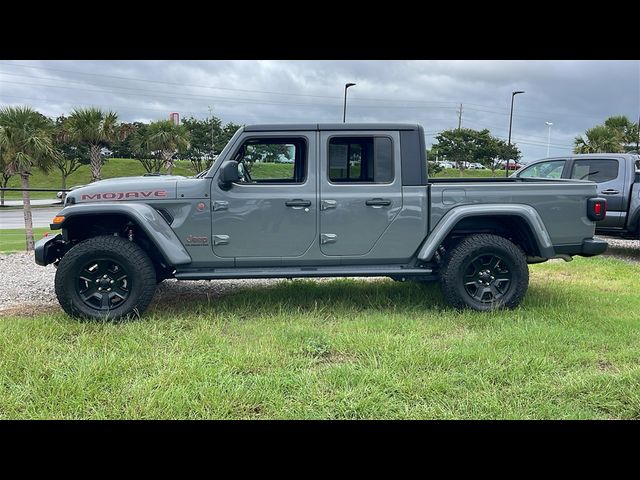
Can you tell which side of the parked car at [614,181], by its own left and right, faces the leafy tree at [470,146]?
right

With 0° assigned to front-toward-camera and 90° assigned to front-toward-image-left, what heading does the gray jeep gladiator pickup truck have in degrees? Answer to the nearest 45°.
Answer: approximately 90°

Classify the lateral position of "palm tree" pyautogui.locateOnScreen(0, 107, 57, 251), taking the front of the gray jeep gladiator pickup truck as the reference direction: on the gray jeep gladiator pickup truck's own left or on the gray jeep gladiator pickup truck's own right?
on the gray jeep gladiator pickup truck's own right

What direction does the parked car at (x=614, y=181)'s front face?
to the viewer's left

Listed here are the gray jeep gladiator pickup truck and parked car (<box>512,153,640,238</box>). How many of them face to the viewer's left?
2

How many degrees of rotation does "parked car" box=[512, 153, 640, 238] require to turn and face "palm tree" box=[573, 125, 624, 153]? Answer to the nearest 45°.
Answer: approximately 90° to its right

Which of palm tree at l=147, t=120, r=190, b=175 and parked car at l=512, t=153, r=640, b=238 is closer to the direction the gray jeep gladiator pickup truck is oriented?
the palm tree

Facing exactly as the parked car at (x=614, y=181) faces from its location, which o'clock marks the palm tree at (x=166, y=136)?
The palm tree is roughly at 1 o'clock from the parked car.

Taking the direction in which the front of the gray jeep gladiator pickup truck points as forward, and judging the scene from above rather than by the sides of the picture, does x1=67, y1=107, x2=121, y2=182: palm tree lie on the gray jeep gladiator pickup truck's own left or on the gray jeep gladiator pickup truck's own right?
on the gray jeep gladiator pickup truck's own right

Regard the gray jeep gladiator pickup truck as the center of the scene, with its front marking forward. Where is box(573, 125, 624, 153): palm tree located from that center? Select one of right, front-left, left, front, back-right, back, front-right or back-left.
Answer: back-right

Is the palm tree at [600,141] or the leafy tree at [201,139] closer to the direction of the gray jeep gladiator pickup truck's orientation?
the leafy tree

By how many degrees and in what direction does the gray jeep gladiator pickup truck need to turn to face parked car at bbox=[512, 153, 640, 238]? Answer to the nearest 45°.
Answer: approximately 135° to its right
